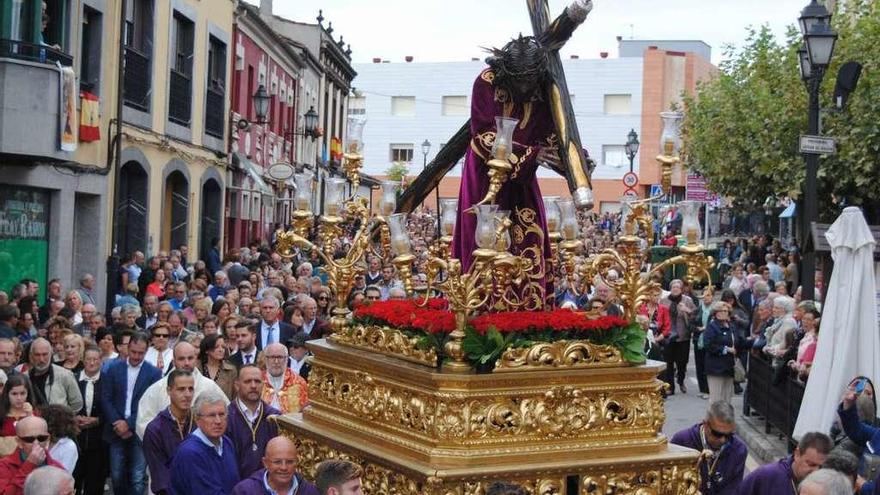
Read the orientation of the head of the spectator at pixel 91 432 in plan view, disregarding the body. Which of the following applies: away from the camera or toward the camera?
toward the camera

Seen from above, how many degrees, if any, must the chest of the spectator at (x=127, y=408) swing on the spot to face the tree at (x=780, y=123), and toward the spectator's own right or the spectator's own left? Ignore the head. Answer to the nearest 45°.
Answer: approximately 135° to the spectator's own left

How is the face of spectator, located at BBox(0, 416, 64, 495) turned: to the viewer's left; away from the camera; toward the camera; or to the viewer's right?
toward the camera

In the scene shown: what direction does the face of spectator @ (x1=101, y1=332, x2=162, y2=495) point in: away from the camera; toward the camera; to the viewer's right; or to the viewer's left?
toward the camera

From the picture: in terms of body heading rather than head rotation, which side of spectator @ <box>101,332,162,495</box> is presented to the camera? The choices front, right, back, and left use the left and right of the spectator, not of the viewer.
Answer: front

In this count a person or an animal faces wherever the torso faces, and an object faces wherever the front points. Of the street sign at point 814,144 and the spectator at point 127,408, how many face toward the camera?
2

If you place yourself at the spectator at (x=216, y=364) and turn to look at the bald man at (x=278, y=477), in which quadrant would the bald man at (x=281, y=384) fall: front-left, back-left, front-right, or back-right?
front-left

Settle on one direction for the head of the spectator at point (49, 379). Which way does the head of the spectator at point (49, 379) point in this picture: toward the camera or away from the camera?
toward the camera

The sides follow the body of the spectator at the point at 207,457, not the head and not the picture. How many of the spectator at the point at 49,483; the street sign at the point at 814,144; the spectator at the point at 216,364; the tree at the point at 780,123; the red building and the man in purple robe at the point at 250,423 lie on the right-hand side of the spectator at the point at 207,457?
1

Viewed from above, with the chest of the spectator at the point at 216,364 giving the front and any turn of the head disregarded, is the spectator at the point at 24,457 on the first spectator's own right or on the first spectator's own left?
on the first spectator's own right

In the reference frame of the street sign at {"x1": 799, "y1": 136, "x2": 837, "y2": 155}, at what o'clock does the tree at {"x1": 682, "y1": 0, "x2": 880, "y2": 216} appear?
The tree is roughly at 6 o'clock from the street sign.

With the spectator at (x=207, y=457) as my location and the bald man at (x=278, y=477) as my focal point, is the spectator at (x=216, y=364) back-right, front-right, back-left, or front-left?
back-left
